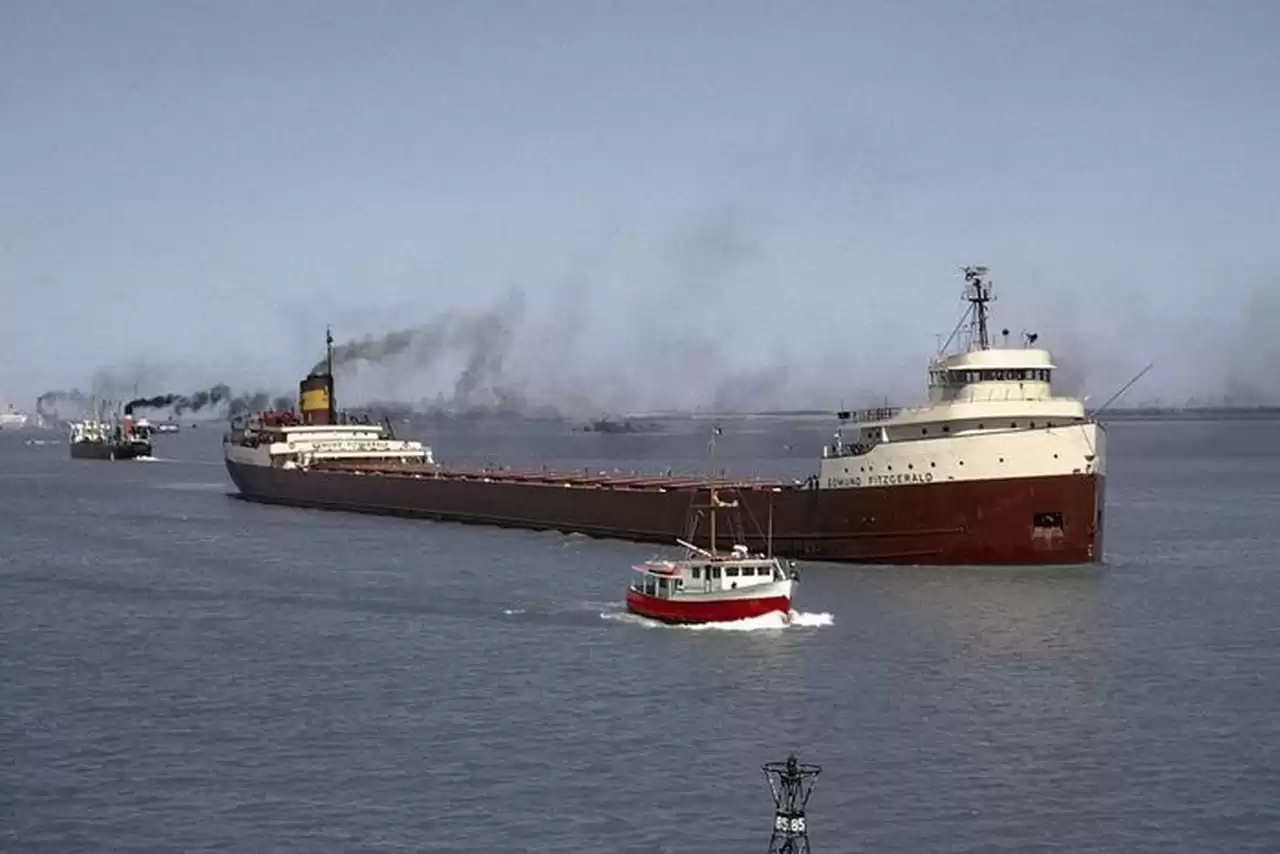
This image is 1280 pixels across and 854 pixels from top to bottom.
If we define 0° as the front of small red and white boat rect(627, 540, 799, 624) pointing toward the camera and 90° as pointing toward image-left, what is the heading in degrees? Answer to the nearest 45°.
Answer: approximately 270°

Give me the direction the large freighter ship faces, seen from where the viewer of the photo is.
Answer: facing the viewer and to the right of the viewer
